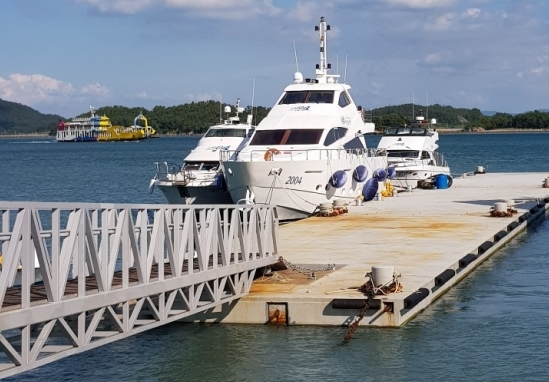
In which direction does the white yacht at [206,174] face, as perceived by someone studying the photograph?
facing the viewer and to the left of the viewer

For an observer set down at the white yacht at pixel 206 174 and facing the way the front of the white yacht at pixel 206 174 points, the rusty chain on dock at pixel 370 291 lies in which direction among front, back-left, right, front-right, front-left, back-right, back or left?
front-left

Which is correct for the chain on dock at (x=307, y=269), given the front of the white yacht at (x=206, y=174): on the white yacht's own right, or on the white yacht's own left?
on the white yacht's own left

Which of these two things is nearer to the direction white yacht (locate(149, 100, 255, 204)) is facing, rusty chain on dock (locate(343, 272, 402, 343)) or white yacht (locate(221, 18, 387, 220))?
the rusty chain on dock

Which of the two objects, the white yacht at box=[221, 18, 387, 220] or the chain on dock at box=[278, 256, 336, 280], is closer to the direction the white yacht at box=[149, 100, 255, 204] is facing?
the chain on dock

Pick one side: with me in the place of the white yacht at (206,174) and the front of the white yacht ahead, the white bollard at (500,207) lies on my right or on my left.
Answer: on my left

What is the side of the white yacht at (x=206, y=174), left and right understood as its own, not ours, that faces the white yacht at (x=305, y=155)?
left

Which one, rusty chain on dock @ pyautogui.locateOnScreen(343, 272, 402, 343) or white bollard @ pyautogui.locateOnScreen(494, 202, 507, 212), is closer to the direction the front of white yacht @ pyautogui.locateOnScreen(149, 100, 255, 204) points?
the rusty chain on dock

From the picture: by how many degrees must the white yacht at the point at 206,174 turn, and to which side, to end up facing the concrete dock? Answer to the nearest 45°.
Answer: approximately 45° to its left

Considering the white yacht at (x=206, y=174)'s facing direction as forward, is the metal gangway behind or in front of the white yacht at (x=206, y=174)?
in front
